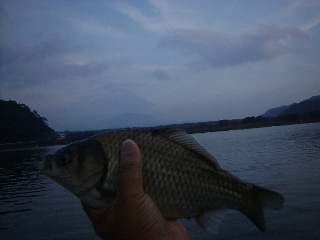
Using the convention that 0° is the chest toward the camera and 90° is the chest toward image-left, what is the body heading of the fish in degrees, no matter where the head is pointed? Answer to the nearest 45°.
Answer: approximately 90°
